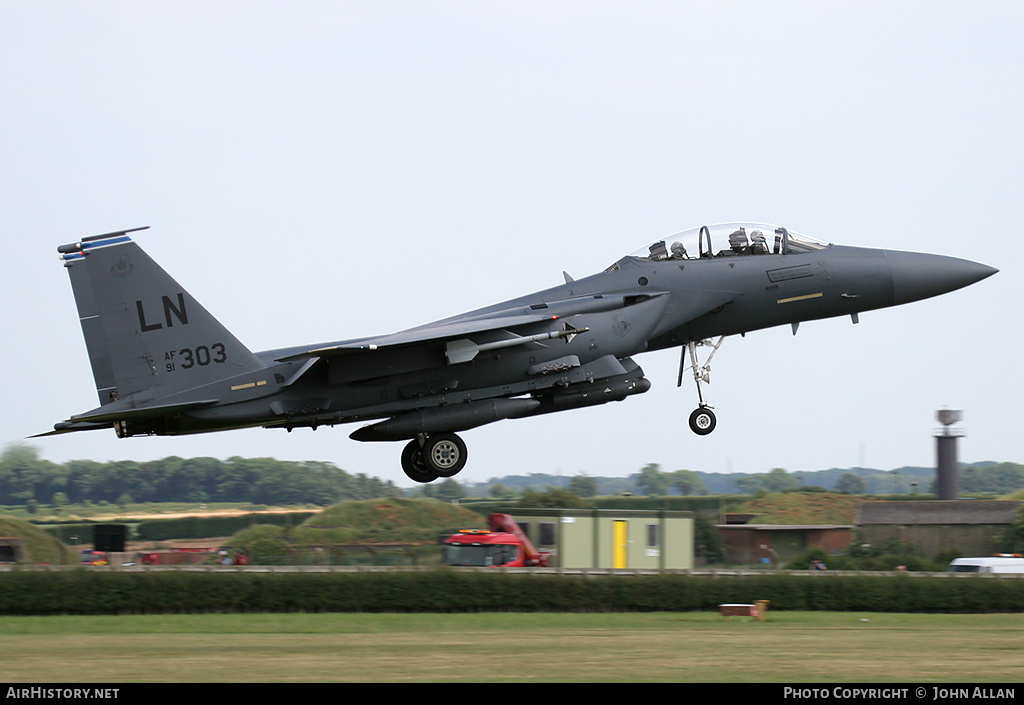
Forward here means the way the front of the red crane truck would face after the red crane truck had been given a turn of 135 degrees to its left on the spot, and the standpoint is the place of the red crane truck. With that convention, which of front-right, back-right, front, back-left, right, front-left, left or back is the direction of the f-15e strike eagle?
right

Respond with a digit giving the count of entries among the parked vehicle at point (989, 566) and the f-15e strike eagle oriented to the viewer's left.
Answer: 1

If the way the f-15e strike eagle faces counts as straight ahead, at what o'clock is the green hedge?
The green hedge is roughly at 9 o'clock from the f-15e strike eagle.

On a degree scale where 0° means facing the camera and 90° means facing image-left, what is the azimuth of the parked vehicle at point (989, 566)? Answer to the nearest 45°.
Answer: approximately 90°

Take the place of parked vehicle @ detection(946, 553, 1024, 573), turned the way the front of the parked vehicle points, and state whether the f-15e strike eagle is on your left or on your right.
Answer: on your left

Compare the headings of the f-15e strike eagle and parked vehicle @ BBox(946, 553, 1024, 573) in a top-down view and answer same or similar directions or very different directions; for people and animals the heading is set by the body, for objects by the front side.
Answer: very different directions

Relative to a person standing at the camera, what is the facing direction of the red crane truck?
facing the viewer and to the left of the viewer

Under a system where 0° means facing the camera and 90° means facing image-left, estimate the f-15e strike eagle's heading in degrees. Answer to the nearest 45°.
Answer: approximately 270°

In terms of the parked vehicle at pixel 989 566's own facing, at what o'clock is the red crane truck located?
The red crane truck is roughly at 11 o'clock from the parked vehicle.
